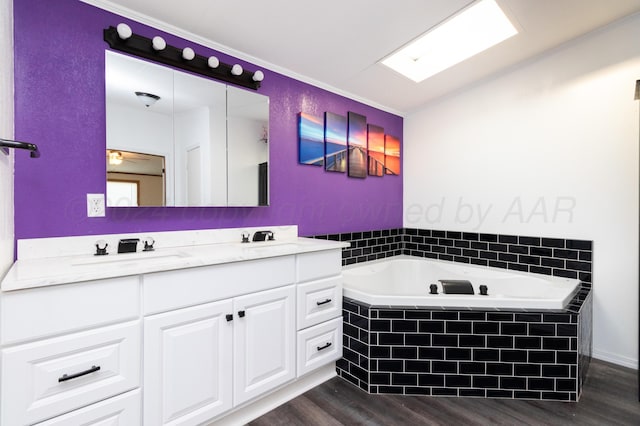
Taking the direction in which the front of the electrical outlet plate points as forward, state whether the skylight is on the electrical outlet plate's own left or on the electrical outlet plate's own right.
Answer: on the electrical outlet plate's own left

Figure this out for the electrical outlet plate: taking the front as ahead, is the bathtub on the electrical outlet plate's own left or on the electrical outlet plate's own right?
on the electrical outlet plate's own left

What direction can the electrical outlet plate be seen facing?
toward the camera
